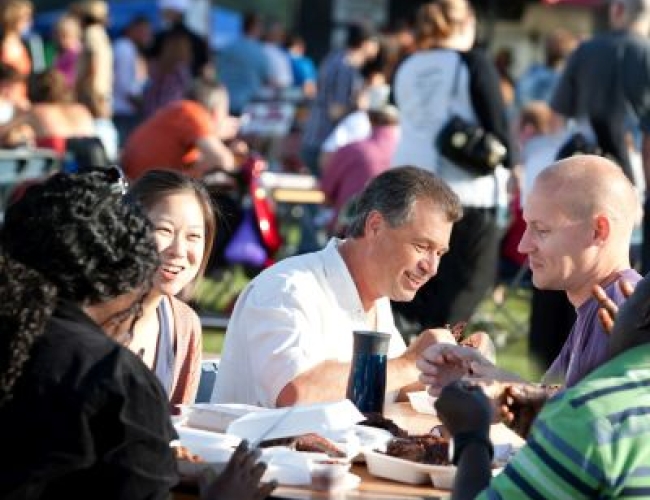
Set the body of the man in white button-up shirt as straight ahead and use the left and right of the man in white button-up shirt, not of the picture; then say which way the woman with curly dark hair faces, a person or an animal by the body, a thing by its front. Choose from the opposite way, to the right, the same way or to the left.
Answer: to the left

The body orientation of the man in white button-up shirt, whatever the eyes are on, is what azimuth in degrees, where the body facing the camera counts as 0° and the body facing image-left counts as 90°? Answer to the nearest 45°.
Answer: approximately 315°

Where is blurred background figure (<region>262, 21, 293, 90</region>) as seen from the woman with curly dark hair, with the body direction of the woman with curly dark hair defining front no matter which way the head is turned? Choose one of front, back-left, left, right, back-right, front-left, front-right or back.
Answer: front-left

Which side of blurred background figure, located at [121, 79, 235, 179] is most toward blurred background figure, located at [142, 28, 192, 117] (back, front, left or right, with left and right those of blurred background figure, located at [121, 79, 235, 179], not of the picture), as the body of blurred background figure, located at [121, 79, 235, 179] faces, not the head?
left

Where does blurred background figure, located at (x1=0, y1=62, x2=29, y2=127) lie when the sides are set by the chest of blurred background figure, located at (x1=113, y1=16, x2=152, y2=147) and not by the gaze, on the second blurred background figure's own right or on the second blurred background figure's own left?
on the second blurred background figure's own right

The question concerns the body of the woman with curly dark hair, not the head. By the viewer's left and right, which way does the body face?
facing away from the viewer and to the right of the viewer

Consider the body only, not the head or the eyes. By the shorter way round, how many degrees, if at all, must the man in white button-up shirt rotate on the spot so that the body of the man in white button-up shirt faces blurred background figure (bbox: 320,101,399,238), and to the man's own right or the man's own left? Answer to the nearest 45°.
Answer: approximately 135° to the man's own left

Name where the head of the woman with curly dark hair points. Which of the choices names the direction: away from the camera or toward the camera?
away from the camera

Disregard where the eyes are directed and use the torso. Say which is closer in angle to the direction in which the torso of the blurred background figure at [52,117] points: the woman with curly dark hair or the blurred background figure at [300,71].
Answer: the blurred background figure
